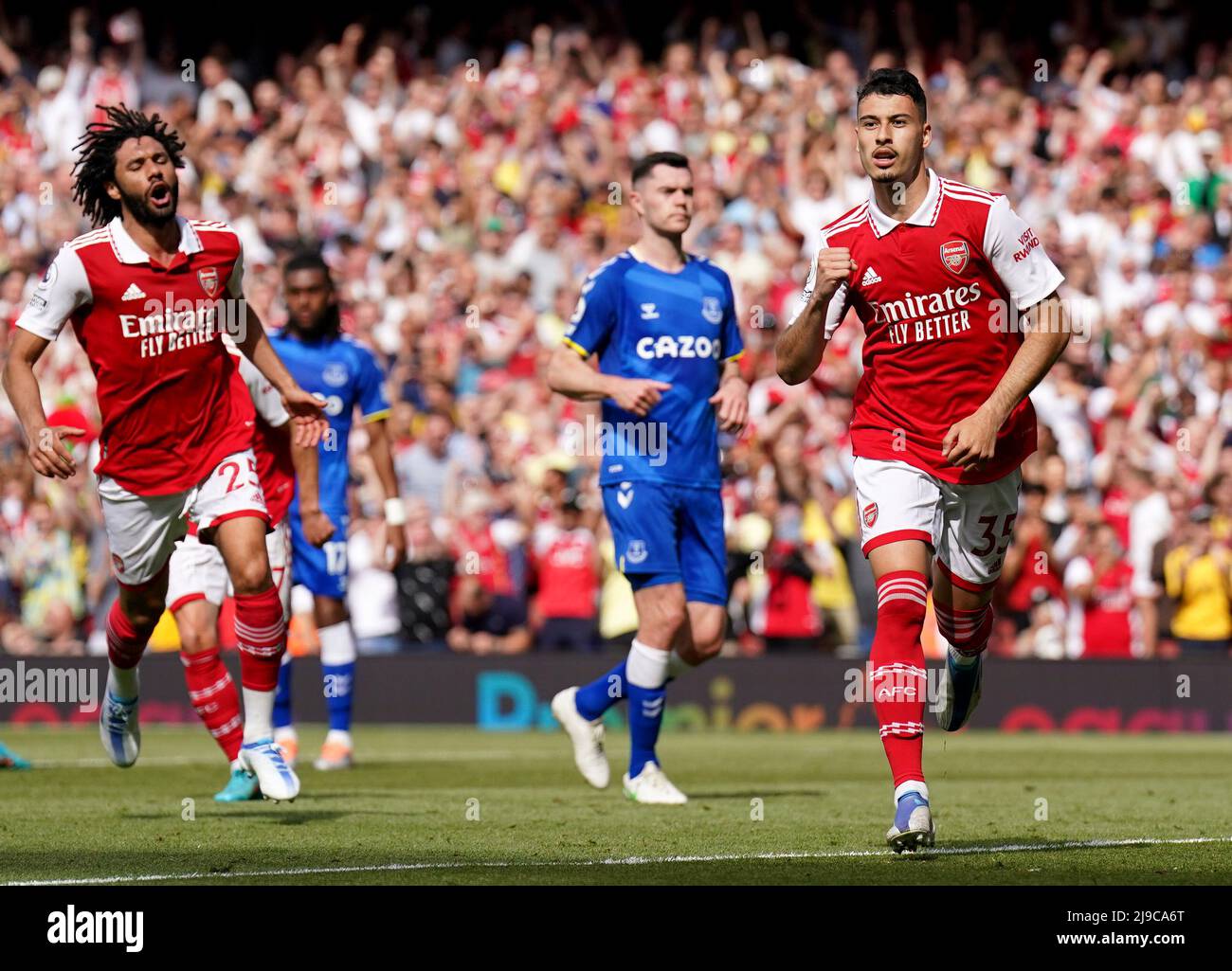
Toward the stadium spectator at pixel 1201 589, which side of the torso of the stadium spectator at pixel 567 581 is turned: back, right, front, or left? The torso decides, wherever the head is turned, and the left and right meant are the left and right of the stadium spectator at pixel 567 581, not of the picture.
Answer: left

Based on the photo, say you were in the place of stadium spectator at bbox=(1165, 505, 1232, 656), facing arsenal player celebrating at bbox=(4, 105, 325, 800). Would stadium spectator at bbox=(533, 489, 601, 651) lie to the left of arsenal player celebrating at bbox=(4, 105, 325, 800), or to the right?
right

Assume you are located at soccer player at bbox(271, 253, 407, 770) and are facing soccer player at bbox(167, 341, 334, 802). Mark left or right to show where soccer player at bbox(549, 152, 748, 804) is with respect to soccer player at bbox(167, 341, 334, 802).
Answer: left

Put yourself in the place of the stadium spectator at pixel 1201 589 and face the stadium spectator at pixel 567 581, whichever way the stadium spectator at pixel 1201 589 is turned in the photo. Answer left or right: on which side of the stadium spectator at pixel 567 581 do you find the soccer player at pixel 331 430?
left

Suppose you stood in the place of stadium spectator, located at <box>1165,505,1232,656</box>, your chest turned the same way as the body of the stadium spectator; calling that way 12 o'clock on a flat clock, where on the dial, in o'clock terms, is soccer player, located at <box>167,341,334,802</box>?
The soccer player is roughly at 1 o'clock from the stadium spectator.

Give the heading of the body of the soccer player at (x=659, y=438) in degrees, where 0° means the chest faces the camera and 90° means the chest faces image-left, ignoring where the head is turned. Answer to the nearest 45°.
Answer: approximately 315°

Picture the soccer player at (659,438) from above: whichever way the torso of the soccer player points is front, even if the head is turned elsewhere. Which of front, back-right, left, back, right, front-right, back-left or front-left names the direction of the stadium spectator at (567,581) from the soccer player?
back-left

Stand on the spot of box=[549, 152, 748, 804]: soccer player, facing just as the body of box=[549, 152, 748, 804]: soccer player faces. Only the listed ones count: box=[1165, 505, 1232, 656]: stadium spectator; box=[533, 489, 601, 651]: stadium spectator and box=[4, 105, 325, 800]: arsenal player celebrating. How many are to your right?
1
